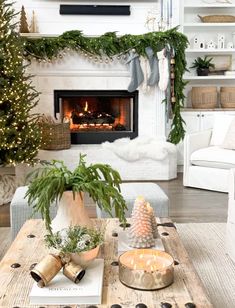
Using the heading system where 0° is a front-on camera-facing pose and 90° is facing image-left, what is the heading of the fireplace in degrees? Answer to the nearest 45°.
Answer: approximately 0°

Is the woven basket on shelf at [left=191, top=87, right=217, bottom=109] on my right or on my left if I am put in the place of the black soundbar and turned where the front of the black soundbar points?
on my left

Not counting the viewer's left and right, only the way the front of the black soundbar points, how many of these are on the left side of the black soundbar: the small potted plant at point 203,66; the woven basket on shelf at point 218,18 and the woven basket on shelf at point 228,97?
3

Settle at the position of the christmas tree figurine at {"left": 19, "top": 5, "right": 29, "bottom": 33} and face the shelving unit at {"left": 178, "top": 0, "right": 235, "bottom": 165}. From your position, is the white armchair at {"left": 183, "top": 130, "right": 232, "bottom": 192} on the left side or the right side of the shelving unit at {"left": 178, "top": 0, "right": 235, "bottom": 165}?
right

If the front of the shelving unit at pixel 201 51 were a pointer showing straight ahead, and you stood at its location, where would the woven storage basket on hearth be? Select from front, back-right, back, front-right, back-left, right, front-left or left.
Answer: front-right

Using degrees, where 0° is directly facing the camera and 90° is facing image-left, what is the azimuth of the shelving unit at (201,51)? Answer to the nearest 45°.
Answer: approximately 0°

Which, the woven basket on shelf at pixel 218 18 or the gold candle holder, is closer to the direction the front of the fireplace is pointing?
the gold candle holder

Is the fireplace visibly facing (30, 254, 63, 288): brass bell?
yes

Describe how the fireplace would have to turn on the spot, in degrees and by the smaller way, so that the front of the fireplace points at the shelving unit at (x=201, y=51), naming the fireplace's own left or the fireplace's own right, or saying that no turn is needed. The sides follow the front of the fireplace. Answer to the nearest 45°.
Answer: approximately 90° to the fireplace's own left

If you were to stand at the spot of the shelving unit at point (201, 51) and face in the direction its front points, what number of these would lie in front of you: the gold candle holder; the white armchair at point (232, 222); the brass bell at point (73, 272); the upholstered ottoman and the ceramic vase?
5

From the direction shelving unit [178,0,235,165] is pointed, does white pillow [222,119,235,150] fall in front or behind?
in front
